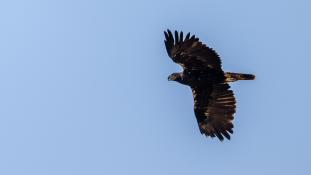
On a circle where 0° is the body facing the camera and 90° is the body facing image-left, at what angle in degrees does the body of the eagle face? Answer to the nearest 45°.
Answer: approximately 90°
